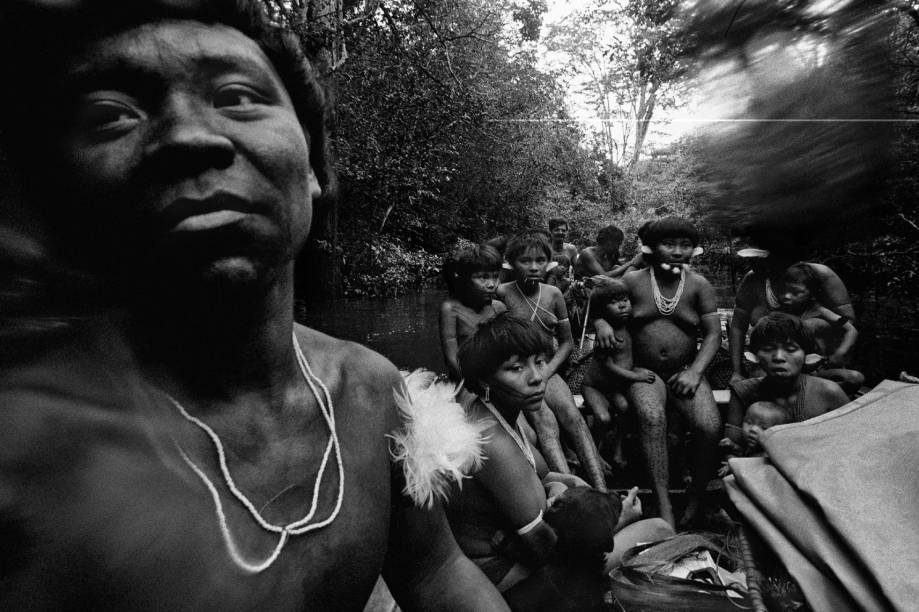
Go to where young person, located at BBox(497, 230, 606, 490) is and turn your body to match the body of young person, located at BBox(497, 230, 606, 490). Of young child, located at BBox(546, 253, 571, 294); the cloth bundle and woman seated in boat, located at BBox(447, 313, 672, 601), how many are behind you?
1

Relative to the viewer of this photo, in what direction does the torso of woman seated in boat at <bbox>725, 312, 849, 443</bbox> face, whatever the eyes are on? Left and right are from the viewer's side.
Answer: facing the viewer

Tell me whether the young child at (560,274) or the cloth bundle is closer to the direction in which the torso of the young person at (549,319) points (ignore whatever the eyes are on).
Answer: the cloth bundle

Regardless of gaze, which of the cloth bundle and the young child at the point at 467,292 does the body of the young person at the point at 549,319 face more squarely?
the cloth bundle

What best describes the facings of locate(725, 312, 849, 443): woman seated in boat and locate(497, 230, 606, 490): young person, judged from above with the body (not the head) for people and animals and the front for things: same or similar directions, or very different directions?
same or similar directions

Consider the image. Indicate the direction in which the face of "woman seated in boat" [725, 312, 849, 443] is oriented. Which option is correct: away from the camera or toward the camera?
toward the camera

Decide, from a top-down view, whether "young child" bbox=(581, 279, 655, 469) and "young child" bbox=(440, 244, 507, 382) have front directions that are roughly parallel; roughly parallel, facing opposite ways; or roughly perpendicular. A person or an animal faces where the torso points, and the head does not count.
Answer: roughly parallel

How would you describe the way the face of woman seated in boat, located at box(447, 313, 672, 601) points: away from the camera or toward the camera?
toward the camera

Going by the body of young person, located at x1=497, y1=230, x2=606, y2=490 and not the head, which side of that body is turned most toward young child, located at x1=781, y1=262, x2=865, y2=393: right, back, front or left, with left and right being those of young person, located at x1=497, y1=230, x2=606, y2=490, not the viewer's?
left

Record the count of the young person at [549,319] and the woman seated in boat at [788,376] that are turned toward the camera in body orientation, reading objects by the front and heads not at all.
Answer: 2
